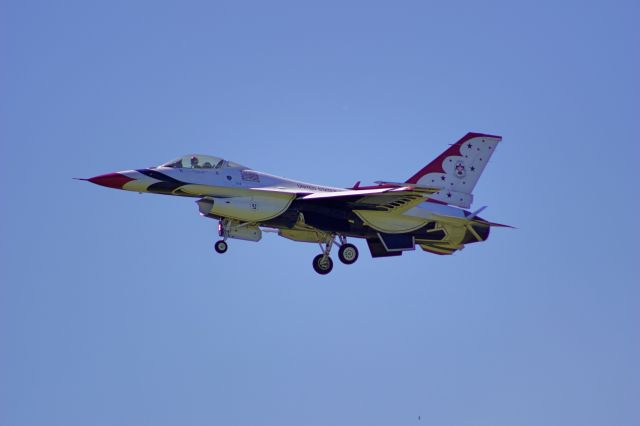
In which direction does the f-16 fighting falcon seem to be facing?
to the viewer's left
